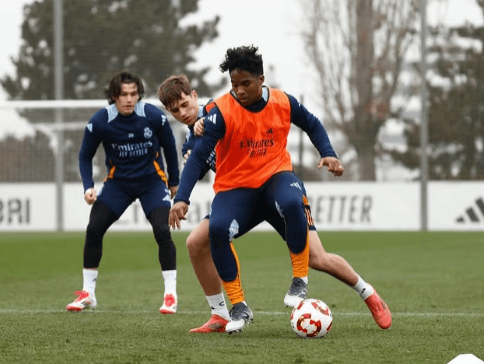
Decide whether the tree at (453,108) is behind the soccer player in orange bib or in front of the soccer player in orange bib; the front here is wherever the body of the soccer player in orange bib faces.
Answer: behind

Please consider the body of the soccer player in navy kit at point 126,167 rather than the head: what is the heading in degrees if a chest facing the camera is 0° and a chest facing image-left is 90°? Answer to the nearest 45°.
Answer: approximately 0°

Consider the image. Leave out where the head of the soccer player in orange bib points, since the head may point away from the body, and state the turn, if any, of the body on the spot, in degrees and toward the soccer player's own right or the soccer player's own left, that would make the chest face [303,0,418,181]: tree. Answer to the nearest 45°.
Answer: approximately 180°

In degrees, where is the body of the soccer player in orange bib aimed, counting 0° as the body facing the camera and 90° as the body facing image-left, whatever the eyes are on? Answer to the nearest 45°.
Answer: approximately 0°

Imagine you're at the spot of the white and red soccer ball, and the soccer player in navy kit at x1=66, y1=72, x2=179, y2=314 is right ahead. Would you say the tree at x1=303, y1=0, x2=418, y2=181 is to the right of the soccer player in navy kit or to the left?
right

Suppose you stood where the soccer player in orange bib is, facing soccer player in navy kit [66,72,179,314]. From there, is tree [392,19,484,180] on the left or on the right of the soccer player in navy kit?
right

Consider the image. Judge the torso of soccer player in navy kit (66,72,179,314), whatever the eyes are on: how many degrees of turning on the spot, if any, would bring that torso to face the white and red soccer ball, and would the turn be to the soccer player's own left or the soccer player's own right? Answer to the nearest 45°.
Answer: approximately 45° to the soccer player's own left

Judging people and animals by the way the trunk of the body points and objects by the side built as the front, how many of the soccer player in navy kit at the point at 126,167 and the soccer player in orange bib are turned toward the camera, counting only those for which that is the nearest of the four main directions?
2
